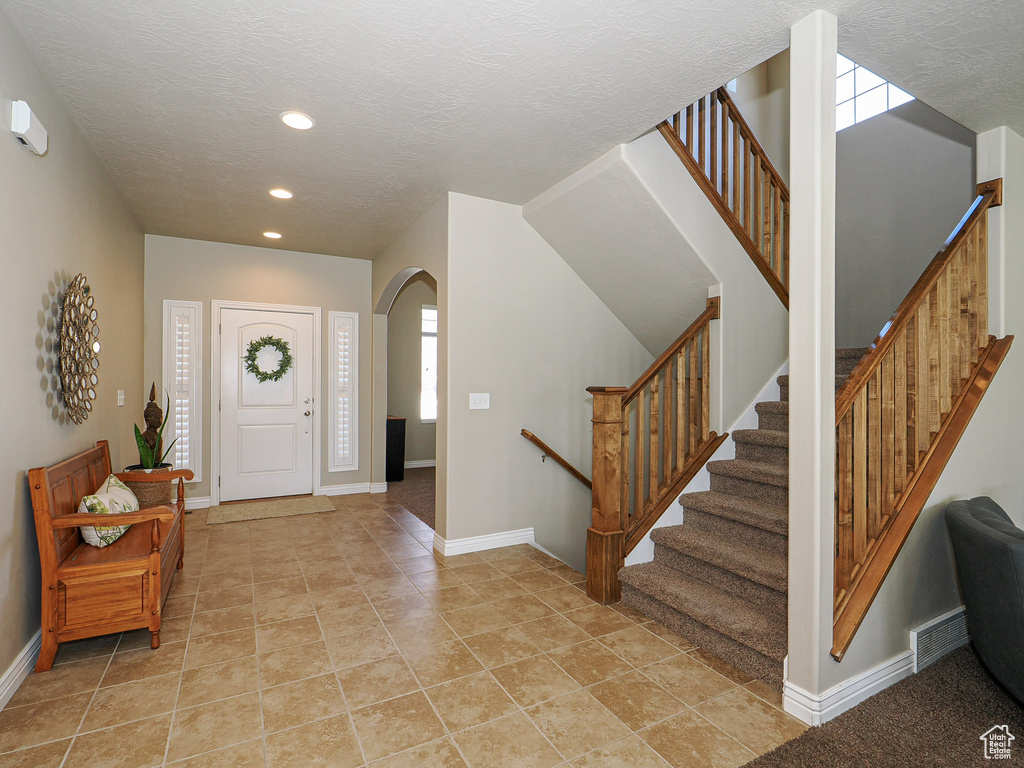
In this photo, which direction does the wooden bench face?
to the viewer's right

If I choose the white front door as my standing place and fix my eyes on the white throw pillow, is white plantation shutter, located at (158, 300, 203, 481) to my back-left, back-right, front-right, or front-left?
front-right

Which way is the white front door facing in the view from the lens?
facing the viewer

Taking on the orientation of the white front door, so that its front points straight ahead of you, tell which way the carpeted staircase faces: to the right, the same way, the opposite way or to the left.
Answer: to the right

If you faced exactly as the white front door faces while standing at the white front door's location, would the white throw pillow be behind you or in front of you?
in front

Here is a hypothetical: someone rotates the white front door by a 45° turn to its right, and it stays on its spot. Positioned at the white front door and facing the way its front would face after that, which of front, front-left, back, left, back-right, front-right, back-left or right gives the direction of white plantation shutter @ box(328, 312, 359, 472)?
back-left

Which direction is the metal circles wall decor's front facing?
to the viewer's right

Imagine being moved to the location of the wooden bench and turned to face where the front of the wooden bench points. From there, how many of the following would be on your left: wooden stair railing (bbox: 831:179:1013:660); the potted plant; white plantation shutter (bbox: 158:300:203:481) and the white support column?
2

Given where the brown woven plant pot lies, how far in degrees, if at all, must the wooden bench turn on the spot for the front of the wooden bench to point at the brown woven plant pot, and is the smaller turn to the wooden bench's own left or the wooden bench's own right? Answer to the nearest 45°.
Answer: approximately 90° to the wooden bench's own left

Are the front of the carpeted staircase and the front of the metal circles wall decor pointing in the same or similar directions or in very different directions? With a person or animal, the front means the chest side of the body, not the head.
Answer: very different directions

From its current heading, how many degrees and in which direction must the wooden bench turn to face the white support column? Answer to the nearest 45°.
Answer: approximately 45° to its right

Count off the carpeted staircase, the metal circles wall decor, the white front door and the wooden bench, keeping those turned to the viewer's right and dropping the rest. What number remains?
2

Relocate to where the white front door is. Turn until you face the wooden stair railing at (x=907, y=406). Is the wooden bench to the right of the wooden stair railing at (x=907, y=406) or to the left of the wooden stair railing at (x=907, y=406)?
right

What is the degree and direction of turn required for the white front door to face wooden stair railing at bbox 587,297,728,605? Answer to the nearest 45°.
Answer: approximately 45° to its left

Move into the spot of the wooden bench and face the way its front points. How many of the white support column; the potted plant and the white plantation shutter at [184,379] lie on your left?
2

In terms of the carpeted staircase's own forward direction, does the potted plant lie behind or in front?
in front

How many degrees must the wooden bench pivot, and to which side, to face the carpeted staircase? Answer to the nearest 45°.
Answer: approximately 45° to its right
